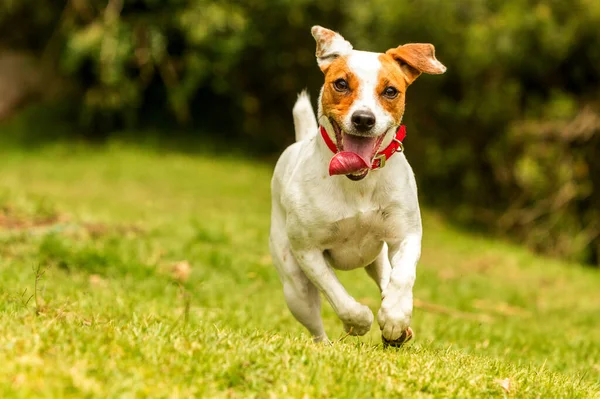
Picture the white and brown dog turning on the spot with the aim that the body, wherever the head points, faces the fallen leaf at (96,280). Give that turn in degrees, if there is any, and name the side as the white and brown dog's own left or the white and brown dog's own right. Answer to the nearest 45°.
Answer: approximately 135° to the white and brown dog's own right

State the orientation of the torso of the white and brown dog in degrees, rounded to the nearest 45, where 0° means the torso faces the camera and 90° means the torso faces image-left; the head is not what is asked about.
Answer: approximately 0°
